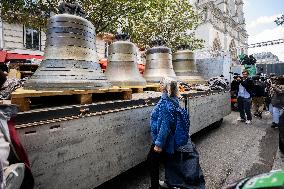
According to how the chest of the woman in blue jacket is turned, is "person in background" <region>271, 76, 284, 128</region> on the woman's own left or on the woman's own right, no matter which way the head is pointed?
on the woman's own right
